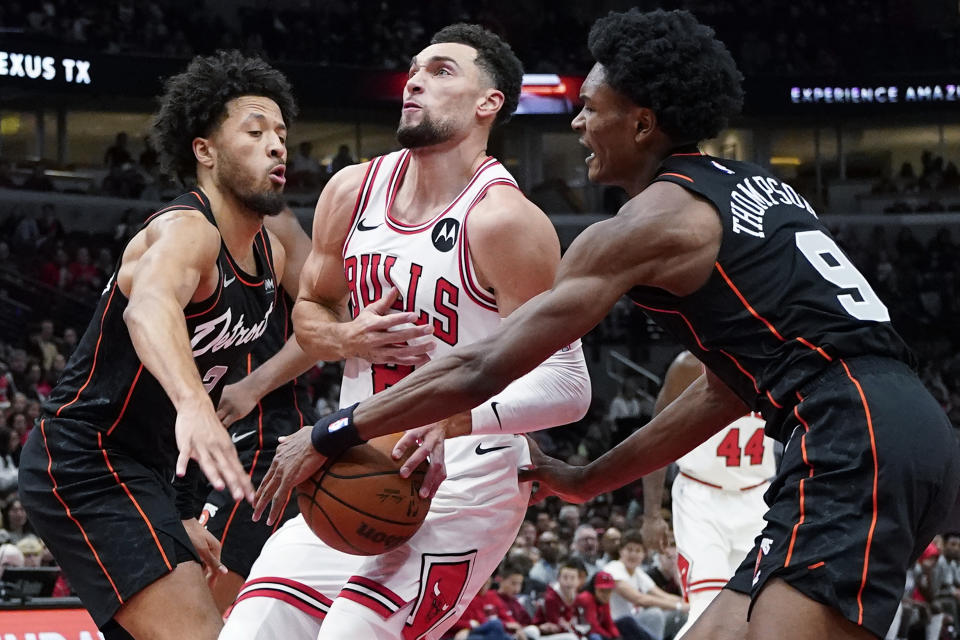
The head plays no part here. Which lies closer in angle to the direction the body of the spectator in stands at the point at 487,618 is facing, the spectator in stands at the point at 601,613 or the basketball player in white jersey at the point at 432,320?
the basketball player in white jersey

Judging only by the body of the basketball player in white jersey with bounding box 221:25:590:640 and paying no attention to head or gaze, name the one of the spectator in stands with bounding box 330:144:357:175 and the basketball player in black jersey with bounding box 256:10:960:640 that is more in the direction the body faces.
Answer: the basketball player in black jersey

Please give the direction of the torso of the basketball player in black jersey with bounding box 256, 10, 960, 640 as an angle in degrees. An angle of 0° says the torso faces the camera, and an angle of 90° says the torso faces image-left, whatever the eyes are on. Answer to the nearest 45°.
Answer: approximately 90°

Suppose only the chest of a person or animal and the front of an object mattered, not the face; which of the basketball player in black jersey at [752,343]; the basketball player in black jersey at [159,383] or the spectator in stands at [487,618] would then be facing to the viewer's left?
the basketball player in black jersey at [752,343]

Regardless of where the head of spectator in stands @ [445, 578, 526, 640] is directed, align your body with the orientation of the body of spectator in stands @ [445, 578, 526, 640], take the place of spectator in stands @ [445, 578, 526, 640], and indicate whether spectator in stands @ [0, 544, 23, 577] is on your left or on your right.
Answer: on your right

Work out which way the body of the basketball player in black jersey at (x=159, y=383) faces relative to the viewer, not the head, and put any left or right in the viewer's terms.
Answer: facing the viewer and to the right of the viewer

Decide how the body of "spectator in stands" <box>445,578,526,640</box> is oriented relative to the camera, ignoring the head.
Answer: toward the camera

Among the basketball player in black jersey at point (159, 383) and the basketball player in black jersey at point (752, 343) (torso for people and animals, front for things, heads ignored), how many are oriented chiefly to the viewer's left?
1

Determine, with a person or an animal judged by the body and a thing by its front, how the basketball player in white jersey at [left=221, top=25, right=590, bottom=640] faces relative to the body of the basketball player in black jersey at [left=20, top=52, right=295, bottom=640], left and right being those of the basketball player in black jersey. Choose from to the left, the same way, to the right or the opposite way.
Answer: to the right

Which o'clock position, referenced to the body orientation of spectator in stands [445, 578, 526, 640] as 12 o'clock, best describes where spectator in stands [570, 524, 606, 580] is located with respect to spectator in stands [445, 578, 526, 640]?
spectator in stands [570, 524, 606, 580] is roughly at 7 o'clock from spectator in stands [445, 578, 526, 640].

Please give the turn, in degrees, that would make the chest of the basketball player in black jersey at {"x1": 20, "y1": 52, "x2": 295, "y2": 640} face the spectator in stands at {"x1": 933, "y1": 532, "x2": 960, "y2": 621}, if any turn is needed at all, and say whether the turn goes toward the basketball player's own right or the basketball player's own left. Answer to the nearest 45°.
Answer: approximately 90° to the basketball player's own left
